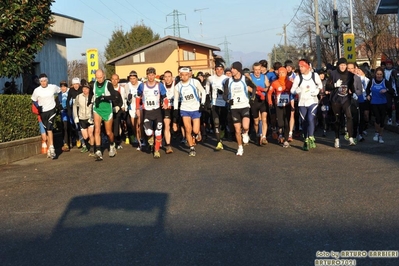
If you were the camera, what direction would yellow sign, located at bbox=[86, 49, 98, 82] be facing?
facing the viewer

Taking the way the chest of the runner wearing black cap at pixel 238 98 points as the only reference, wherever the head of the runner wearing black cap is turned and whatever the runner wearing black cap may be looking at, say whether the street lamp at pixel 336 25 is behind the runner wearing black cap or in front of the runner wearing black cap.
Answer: behind

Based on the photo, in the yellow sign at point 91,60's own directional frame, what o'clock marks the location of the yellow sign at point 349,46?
the yellow sign at point 349,46 is roughly at 9 o'clock from the yellow sign at point 91,60.

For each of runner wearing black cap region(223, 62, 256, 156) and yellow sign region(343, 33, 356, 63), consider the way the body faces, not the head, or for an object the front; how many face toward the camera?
2

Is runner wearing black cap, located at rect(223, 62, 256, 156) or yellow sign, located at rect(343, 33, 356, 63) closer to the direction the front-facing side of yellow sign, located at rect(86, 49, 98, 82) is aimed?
the runner wearing black cap

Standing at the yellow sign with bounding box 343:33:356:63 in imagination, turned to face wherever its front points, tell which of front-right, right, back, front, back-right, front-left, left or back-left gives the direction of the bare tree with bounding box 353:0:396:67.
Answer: back

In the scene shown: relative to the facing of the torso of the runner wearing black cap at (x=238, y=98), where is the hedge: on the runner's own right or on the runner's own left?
on the runner's own right

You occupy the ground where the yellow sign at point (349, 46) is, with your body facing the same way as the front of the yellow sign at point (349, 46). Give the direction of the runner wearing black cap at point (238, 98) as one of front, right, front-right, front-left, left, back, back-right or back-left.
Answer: front

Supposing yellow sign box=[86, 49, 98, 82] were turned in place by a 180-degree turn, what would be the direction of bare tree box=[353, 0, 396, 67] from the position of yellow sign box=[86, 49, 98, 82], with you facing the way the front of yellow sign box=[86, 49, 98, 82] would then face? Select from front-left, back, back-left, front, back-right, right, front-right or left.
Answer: front-right

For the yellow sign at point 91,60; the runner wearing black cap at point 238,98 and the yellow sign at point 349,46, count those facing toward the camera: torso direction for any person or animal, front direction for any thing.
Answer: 3

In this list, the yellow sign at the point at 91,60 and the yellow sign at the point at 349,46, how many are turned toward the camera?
2

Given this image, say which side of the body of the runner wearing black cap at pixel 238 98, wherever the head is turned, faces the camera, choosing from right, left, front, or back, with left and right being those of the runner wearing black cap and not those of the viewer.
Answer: front

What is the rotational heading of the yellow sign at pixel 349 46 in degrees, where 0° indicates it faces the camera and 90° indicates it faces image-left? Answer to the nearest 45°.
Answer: approximately 0°

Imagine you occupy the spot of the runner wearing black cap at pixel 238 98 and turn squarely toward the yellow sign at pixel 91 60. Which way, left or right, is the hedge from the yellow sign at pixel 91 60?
left

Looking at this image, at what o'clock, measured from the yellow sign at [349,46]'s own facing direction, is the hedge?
The hedge is roughly at 1 o'clock from the yellow sign.

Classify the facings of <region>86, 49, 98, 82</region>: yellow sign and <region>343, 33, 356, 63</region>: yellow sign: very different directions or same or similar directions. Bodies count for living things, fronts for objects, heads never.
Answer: same or similar directions

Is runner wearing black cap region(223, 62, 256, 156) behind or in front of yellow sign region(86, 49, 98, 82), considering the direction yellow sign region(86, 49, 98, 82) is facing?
in front

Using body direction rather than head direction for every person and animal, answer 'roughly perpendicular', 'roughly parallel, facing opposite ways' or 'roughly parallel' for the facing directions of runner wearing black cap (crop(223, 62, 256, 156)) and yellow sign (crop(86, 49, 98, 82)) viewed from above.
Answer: roughly parallel
